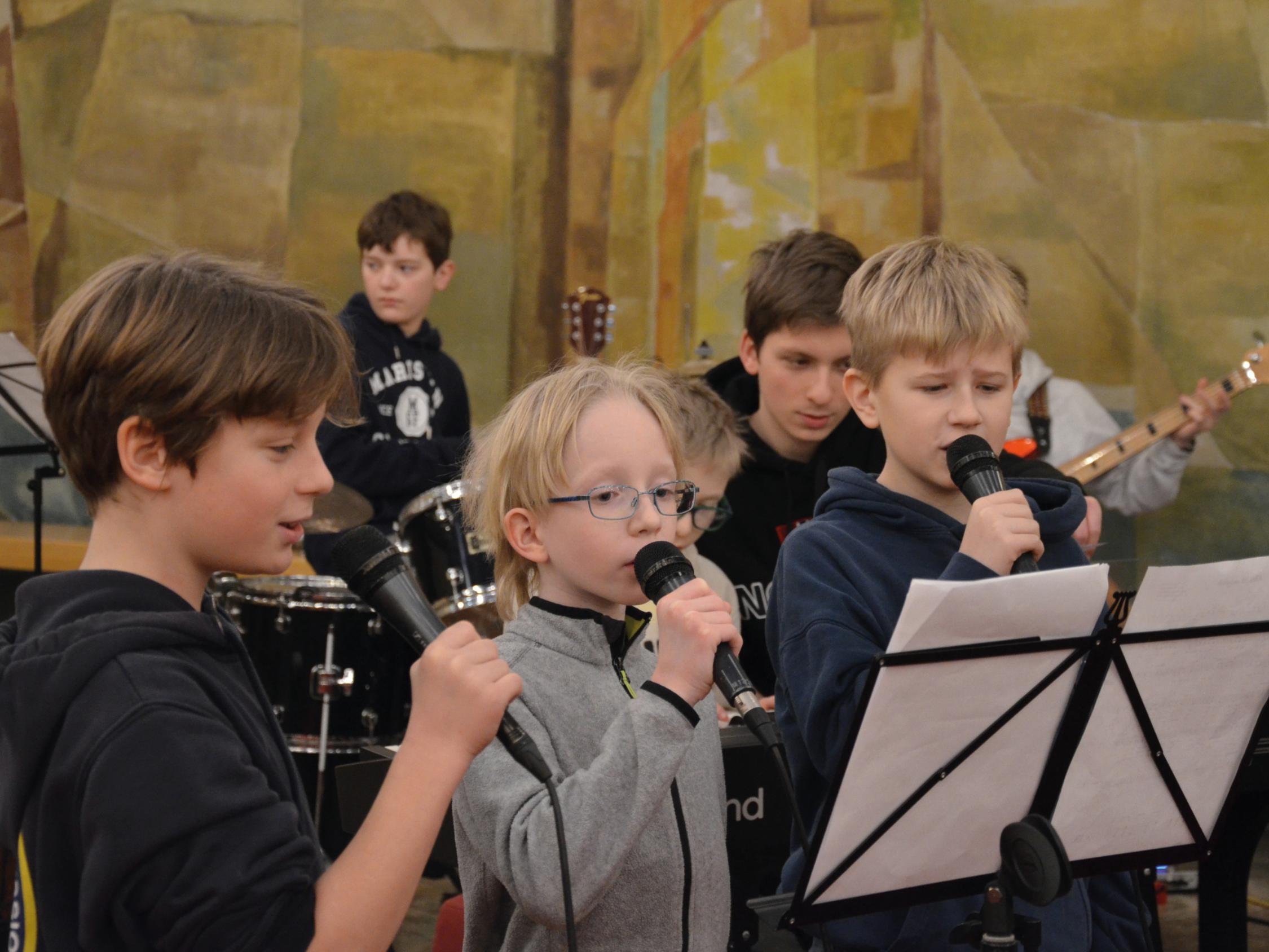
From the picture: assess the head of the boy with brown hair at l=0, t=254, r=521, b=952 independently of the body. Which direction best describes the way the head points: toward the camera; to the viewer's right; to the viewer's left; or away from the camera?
to the viewer's right

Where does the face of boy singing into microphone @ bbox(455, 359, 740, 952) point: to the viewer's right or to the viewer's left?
to the viewer's right

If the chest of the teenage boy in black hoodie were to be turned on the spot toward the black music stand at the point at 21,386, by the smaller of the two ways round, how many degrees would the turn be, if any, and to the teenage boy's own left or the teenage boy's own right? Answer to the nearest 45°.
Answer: approximately 135° to the teenage boy's own right

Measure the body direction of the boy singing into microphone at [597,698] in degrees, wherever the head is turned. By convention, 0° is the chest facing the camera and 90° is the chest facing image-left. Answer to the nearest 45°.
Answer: approximately 315°

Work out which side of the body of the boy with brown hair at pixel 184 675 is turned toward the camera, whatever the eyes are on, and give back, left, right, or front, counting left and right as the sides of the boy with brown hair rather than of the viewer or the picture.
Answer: right

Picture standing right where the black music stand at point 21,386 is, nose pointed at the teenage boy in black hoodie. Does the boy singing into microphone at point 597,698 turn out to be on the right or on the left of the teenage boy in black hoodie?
right

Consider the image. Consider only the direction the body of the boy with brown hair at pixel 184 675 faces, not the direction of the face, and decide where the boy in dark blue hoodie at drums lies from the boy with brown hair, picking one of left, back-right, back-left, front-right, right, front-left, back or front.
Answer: left

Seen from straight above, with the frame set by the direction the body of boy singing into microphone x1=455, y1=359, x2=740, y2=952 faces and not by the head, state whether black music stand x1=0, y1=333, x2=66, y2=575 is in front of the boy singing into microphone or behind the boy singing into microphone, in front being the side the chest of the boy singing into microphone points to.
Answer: behind

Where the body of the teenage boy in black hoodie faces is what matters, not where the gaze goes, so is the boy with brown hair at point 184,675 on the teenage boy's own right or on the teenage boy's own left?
on the teenage boy's own right
